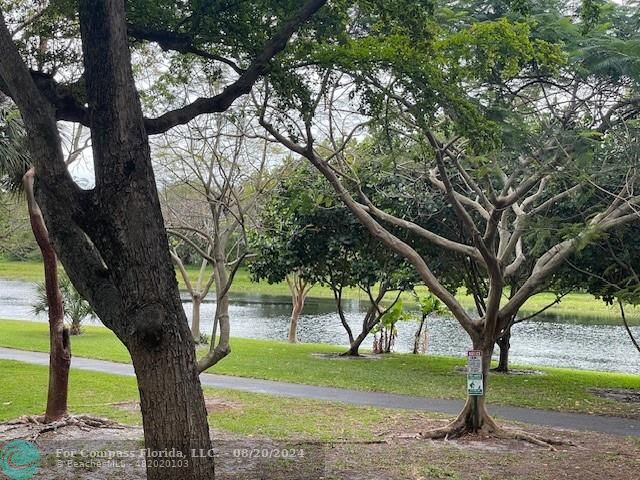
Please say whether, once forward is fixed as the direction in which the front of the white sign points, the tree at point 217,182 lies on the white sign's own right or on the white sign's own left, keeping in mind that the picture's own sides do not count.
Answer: on the white sign's own right

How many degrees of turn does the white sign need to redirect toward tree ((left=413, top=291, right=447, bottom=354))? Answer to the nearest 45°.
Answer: approximately 180°

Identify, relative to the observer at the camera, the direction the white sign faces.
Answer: facing the viewer

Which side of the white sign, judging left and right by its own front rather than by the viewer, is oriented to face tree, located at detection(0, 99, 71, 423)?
right

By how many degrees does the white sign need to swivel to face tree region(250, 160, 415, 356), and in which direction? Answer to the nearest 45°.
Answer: approximately 135° to its right

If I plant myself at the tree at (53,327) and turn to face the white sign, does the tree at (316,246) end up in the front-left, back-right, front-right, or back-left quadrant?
front-left

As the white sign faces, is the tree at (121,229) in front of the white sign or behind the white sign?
in front
